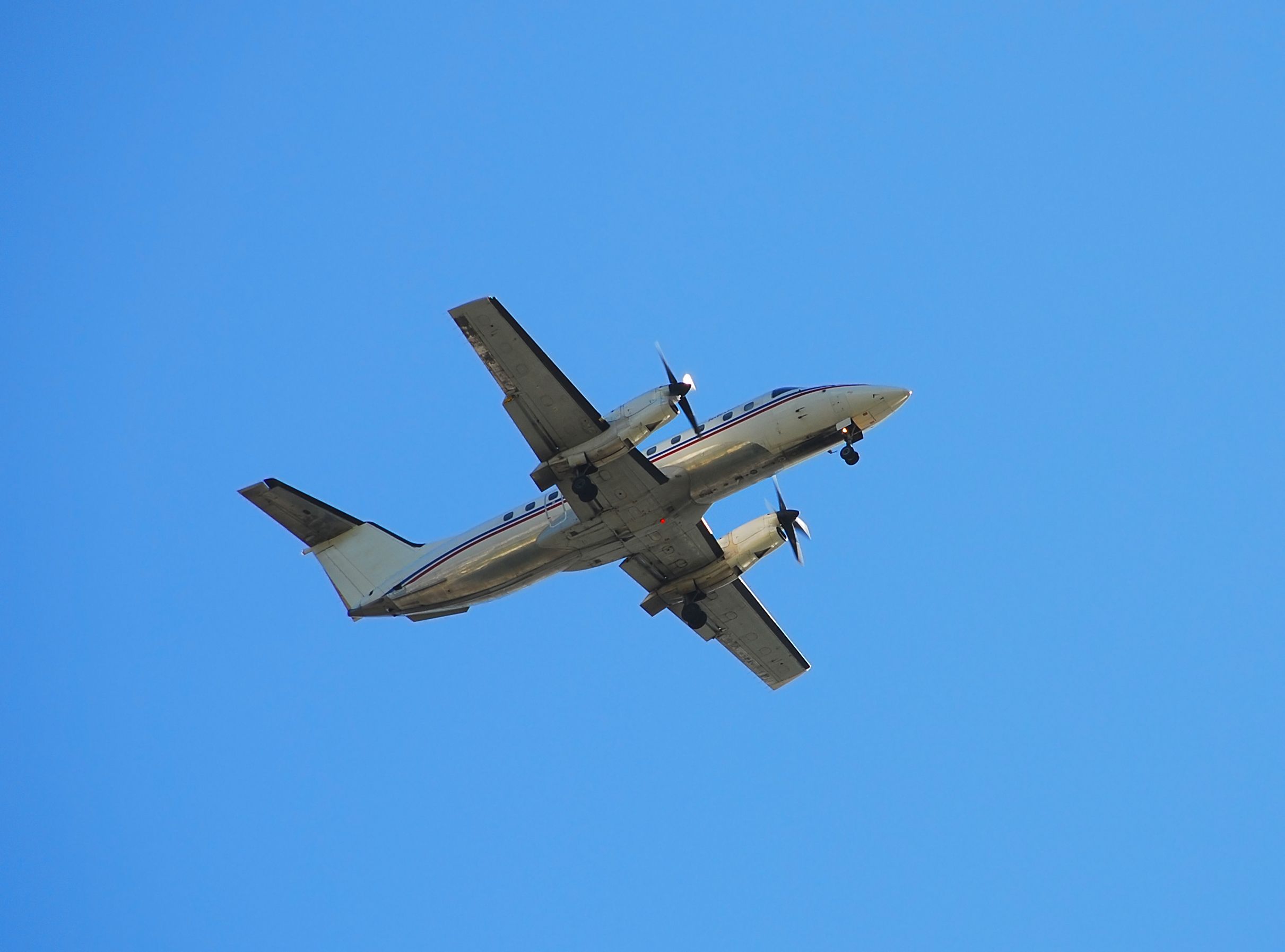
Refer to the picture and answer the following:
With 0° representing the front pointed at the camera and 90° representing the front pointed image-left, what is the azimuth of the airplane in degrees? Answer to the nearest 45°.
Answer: approximately 270°
